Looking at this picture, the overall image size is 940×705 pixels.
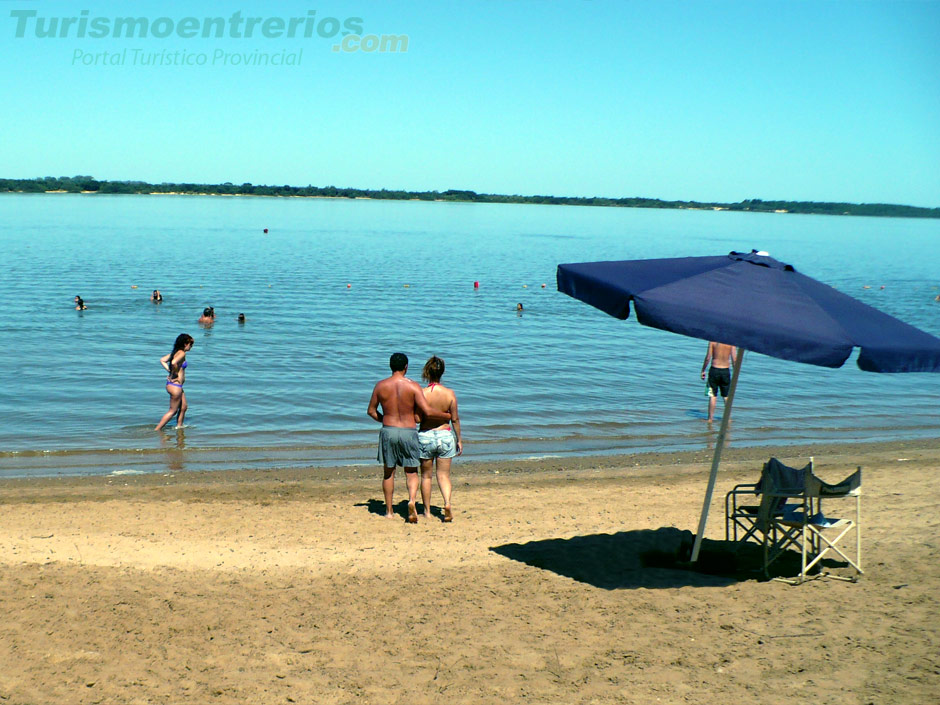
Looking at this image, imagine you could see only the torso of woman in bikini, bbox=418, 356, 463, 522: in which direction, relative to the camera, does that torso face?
away from the camera

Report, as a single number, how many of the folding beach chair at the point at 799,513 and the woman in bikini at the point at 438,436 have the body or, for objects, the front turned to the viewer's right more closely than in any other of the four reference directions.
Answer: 0

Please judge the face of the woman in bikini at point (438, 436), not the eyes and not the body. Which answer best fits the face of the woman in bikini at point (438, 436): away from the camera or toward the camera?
away from the camera

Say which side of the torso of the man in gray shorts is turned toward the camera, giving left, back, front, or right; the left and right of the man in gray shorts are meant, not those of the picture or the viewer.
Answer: back

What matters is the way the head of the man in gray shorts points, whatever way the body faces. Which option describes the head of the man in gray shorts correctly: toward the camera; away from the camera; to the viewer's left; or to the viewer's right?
away from the camera

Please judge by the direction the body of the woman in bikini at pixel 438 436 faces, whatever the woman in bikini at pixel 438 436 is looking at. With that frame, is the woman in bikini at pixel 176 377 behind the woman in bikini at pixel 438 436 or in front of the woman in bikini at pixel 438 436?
in front

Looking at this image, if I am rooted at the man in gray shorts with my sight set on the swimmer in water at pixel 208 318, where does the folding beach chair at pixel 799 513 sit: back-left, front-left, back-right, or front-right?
back-right
